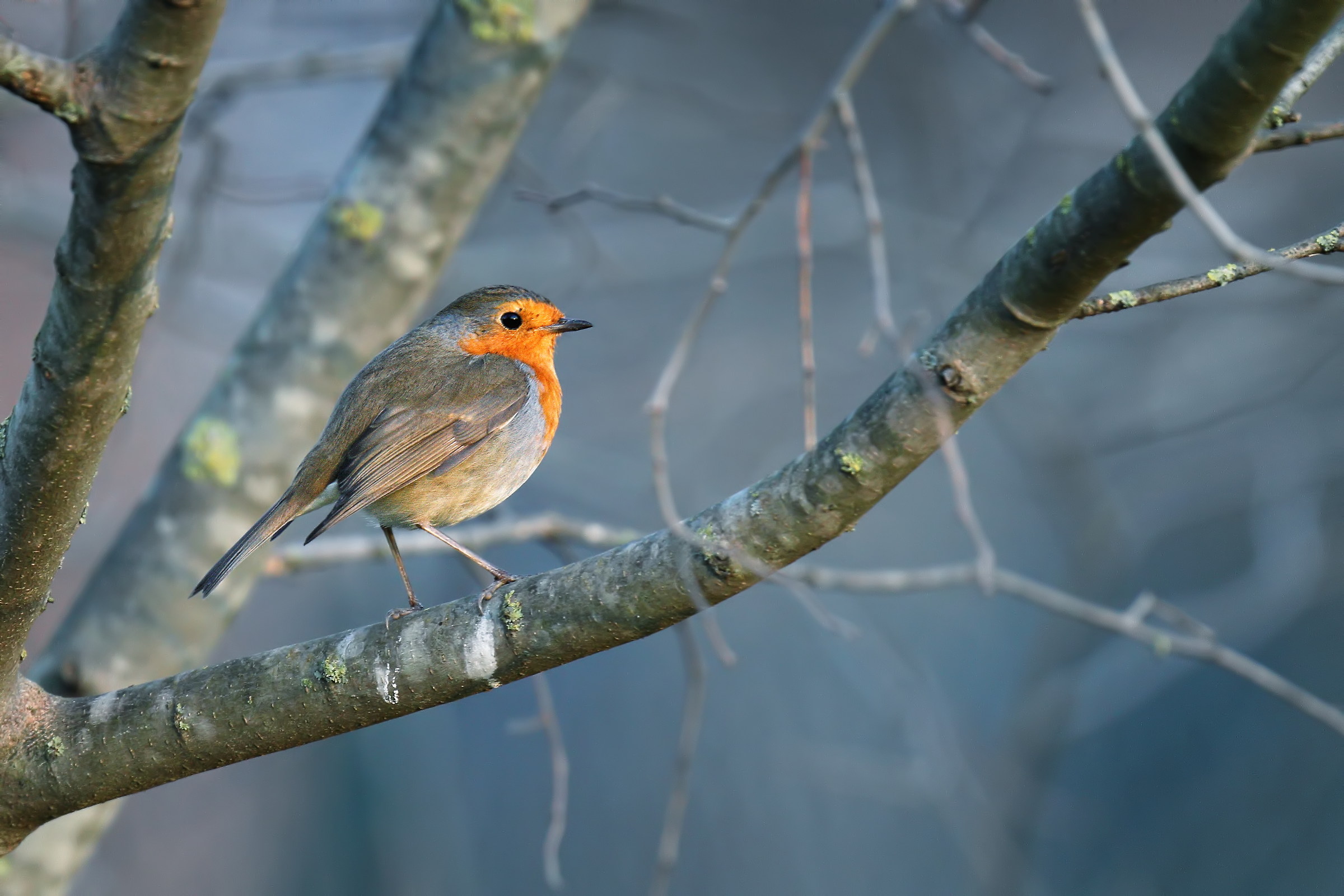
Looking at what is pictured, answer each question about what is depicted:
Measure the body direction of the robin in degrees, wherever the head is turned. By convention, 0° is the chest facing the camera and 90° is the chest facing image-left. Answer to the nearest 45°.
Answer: approximately 270°

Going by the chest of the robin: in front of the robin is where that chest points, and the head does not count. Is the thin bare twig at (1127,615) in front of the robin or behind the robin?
in front

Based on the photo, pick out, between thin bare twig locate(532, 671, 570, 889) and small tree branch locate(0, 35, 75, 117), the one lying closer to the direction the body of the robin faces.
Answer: the thin bare twig
